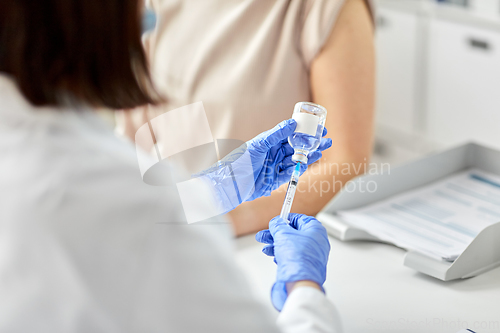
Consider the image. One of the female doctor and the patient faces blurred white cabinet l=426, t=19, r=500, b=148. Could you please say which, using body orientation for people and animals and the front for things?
the female doctor

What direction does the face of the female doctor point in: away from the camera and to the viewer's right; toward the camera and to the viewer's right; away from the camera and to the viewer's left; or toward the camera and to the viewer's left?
away from the camera and to the viewer's right

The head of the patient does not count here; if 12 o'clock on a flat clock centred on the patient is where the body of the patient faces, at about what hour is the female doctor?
The female doctor is roughly at 11 o'clock from the patient.

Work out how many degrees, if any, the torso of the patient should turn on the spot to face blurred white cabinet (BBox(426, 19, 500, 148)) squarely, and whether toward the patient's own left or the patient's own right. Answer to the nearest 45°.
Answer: approximately 180°

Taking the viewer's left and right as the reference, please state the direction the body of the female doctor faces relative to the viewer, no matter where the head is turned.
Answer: facing away from the viewer and to the right of the viewer

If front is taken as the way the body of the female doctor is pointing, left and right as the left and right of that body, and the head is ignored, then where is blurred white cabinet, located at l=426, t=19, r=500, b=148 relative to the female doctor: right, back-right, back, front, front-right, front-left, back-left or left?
front

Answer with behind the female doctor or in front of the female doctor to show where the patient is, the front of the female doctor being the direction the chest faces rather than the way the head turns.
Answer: in front

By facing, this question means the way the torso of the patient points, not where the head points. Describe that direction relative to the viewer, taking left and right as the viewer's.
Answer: facing the viewer and to the left of the viewer

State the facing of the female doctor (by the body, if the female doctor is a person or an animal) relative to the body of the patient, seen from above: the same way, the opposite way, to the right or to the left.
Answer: the opposite way
